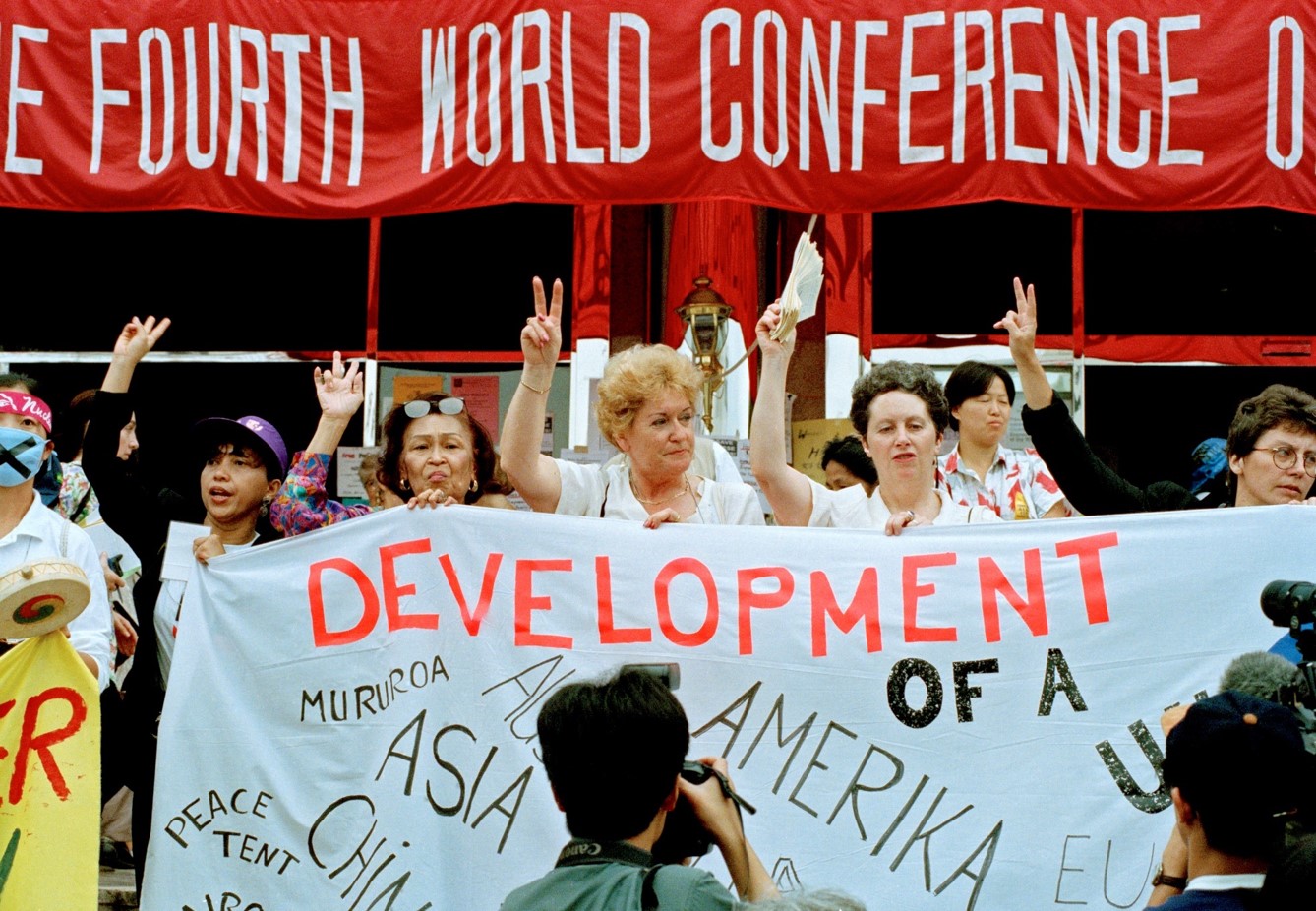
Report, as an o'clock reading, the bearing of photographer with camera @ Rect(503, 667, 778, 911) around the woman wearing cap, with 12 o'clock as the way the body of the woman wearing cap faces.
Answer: The photographer with camera is roughly at 10 o'clock from the woman wearing cap.

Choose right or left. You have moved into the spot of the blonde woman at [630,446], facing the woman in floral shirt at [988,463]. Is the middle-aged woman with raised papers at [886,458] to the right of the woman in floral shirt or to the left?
right

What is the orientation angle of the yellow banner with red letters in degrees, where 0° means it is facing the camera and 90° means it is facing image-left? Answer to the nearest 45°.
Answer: approximately 0°

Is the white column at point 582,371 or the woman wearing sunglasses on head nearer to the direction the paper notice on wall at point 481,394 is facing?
the woman wearing sunglasses on head

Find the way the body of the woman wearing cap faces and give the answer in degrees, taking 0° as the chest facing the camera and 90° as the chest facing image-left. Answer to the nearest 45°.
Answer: approximately 45°

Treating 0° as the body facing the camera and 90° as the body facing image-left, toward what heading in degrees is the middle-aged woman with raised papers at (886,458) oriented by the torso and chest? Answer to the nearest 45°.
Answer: approximately 0°

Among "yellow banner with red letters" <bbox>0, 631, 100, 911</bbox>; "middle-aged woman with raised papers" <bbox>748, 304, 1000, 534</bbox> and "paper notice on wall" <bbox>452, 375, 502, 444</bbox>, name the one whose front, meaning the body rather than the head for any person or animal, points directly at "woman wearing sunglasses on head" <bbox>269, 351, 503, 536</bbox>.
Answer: the paper notice on wall

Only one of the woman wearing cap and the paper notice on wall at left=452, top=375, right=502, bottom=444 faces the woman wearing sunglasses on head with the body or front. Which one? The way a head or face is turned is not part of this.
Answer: the paper notice on wall
